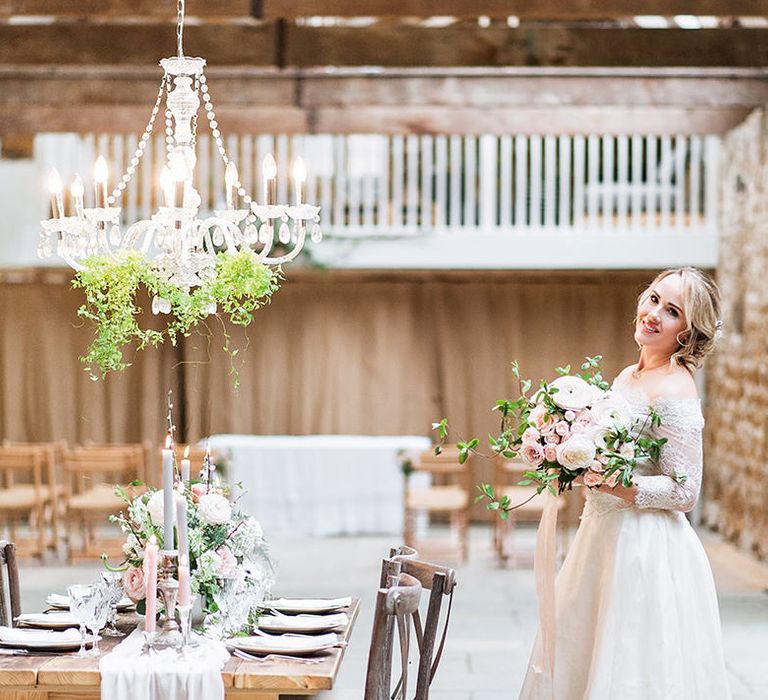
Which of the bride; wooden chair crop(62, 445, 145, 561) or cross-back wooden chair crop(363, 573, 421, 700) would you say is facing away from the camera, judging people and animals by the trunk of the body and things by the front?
the wooden chair

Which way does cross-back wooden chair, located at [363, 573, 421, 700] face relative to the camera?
to the viewer's left

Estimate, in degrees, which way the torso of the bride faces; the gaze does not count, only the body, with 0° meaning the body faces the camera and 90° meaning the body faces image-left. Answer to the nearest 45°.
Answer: approximately 45°

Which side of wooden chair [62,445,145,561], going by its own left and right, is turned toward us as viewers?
back

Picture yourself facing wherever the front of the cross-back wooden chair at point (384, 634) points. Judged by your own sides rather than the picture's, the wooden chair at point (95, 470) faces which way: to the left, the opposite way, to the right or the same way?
to the right

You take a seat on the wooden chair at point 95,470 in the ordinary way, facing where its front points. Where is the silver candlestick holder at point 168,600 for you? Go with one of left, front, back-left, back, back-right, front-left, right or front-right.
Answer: front

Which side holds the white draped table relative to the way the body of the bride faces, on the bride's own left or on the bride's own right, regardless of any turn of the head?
on the bride's own right

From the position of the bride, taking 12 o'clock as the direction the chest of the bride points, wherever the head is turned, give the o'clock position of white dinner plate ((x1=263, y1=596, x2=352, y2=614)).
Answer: The white dinner plate is roughly at 1 o'clock from the bride.

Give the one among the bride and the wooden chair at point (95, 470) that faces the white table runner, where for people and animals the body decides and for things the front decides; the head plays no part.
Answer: the bride

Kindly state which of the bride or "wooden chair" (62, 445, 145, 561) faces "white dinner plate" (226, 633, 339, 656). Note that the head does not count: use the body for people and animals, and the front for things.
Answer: the bride

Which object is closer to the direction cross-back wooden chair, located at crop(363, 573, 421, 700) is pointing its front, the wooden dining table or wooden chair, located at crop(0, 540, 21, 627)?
the wooden dining table

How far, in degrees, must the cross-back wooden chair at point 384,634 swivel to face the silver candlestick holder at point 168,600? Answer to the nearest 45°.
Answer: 0° — it already faces it
